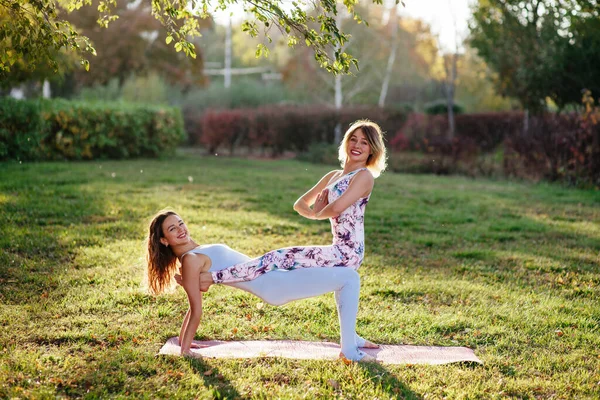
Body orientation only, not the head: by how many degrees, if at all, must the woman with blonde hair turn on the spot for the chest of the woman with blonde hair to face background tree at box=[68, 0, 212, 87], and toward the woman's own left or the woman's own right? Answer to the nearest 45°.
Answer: approximately 90° to the woman's own right

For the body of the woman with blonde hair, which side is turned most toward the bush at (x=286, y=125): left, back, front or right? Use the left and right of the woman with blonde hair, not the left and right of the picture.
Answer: right

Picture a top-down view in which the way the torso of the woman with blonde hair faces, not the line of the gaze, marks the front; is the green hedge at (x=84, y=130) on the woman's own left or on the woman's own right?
on the woman's own right

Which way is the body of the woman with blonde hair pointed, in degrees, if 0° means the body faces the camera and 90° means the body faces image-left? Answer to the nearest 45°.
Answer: approximately 90°

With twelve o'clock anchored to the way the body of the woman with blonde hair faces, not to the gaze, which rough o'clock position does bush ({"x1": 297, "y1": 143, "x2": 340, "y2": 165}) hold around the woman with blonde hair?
The bush is roughly at 3 o'clock from the woman with blonde hair.
